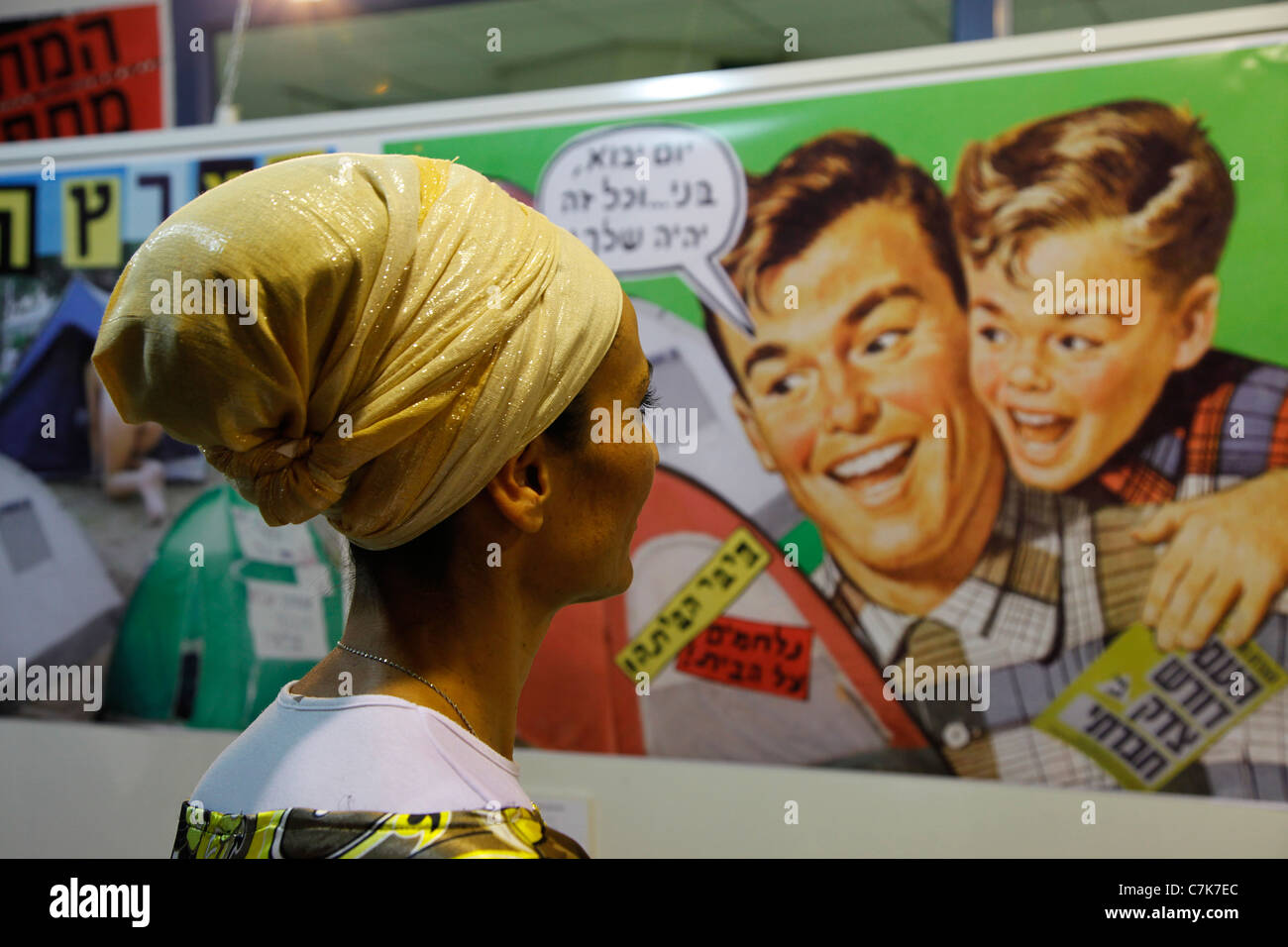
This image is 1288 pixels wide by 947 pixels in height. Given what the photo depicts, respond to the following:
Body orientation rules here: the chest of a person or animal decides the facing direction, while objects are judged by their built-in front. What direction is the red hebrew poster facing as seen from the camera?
toward the camera
